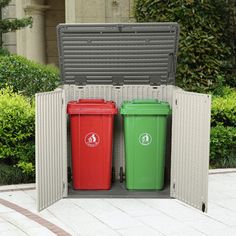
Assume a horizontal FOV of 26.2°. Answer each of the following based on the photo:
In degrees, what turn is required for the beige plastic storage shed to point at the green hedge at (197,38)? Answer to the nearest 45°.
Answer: approximately 135° to its left

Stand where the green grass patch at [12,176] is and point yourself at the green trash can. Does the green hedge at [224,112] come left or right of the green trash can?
left

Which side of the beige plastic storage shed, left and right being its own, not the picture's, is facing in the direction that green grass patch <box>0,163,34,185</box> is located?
right

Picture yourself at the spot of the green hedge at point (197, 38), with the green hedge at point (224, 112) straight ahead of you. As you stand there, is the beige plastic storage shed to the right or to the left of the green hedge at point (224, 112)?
right

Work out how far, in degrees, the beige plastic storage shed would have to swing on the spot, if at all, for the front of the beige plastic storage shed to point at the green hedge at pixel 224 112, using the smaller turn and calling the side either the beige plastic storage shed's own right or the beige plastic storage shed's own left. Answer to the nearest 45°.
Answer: approximately 135° to the beige plastic storage shed's own left

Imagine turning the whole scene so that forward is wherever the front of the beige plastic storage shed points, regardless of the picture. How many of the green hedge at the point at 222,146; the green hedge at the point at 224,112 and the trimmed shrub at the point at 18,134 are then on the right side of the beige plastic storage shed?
1

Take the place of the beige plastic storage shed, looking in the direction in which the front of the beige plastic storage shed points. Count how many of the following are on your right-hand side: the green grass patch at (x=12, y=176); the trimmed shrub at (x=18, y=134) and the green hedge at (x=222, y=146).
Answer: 2

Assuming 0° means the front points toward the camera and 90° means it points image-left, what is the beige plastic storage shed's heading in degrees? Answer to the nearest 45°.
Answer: approximately 0°

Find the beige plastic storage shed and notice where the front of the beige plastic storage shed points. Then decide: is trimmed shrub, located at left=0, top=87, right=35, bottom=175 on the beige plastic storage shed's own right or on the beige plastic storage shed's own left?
on the beige plastic storage shed's own right

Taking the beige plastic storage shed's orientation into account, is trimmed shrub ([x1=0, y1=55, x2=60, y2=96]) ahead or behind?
behind

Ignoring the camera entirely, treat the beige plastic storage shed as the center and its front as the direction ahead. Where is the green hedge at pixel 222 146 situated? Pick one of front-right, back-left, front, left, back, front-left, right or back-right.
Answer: back-left

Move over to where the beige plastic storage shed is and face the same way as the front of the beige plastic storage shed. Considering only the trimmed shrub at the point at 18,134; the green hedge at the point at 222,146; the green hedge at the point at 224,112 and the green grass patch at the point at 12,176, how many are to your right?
2
